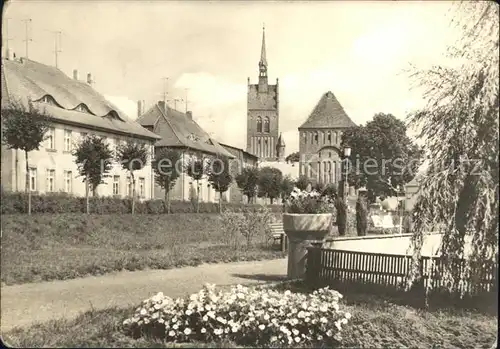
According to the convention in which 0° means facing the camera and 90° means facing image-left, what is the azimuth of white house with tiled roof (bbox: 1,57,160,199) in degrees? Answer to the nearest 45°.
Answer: approximately 315°

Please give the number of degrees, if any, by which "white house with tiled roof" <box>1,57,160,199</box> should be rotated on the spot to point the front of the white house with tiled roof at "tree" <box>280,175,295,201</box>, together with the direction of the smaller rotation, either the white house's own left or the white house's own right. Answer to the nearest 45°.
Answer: approximately 90° to the white house's own left

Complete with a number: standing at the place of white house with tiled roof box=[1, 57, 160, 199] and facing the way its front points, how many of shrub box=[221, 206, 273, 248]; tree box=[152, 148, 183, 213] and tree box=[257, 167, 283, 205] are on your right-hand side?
0

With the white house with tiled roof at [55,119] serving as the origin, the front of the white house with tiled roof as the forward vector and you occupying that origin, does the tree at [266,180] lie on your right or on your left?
on your left

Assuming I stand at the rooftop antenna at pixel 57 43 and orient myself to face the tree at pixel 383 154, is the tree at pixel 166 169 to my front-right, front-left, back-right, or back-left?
front-left

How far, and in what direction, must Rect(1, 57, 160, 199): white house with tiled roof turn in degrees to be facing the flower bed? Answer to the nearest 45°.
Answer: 0° — it already faces it
